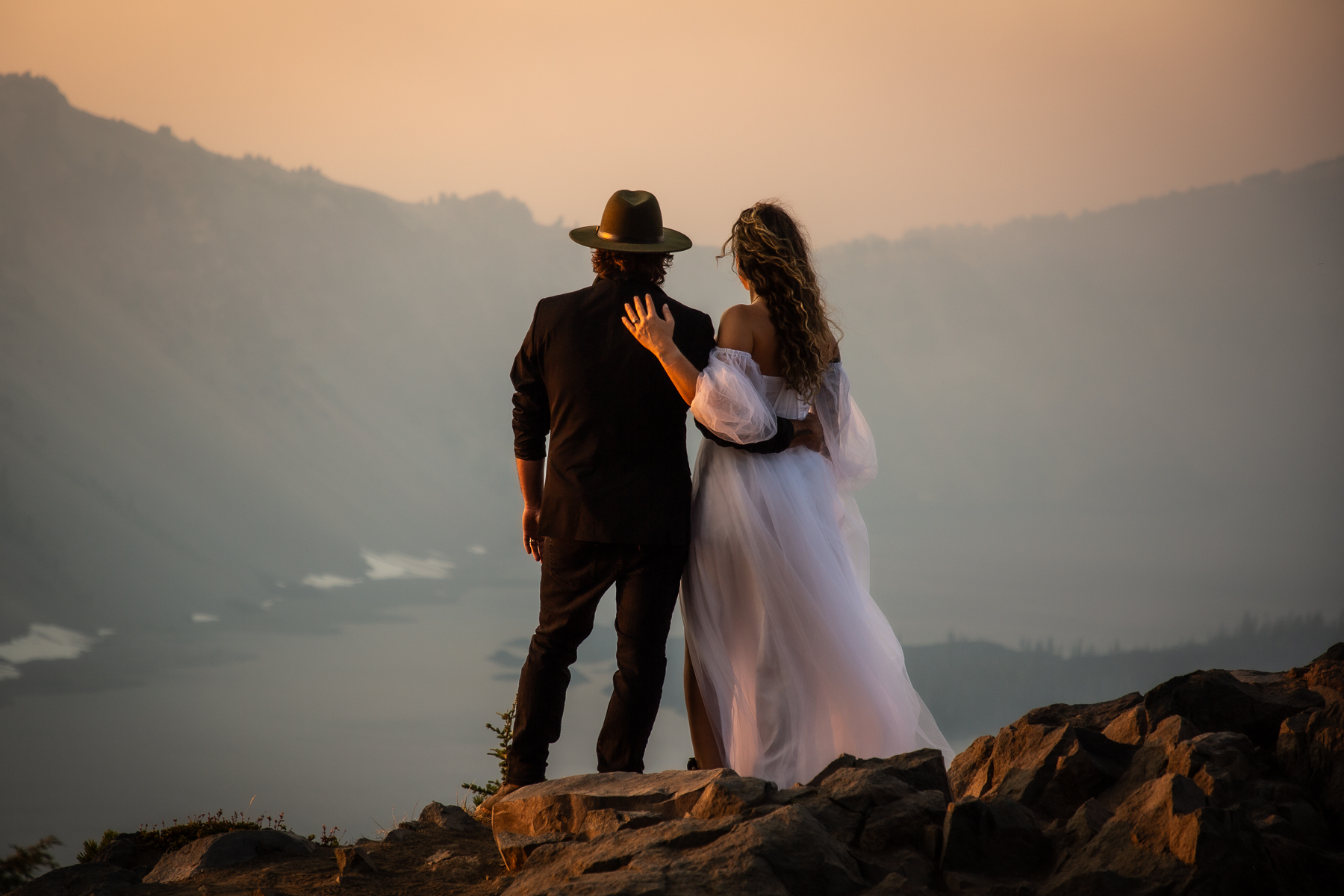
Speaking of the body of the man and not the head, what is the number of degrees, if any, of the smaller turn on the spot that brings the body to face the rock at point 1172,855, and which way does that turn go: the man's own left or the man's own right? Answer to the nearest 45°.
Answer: approximately 135° to the man's own right

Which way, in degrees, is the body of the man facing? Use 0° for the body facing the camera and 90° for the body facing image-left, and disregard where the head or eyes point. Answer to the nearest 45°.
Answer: approximately 180°

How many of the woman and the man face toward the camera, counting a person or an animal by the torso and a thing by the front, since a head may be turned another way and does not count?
0

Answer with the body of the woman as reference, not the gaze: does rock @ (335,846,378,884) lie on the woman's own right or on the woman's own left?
on the woman's own left

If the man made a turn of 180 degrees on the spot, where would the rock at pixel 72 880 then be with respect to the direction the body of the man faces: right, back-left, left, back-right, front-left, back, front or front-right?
right

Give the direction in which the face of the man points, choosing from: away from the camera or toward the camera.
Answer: away from the camera

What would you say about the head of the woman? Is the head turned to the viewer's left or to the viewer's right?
to the viewer's left

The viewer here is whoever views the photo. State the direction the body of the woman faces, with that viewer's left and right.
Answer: facing away from the viewer and to the left of the viewer
